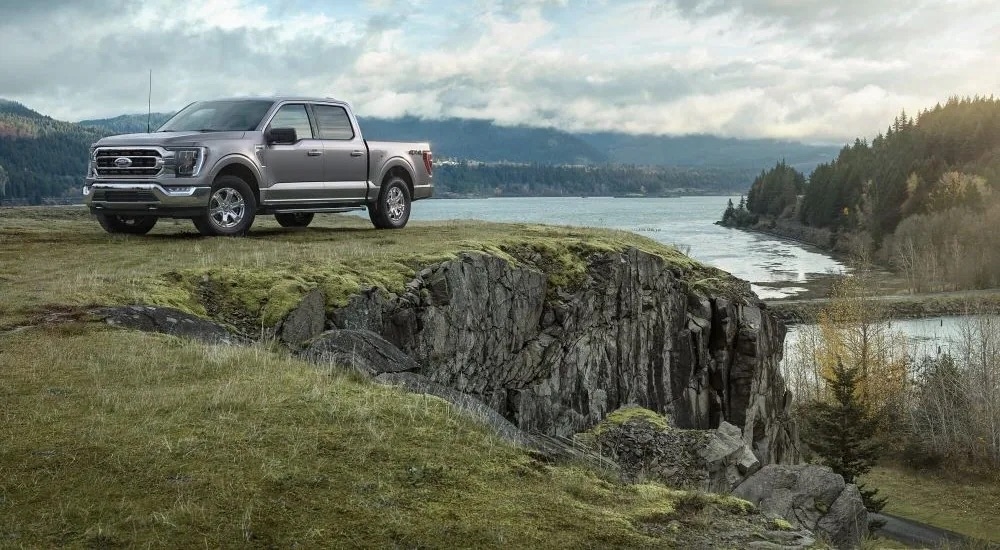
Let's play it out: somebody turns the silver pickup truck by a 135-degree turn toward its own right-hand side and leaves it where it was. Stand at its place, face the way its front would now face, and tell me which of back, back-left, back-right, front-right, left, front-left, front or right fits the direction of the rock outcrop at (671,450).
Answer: back-right

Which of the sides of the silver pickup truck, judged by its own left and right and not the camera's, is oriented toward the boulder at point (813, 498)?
left

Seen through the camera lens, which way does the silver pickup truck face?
facing the viewer and to the left of the viewer

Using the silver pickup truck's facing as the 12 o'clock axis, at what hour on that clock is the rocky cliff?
The rocky cliff is roughly at 7 o'clock from the silver pickup truck.

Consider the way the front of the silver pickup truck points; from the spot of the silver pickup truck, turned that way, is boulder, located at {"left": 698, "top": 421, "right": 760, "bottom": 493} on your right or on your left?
on your left
